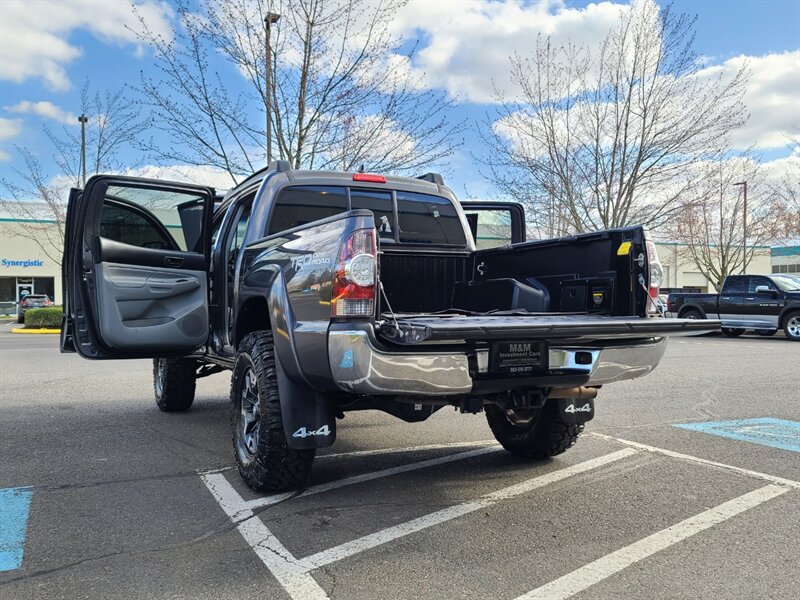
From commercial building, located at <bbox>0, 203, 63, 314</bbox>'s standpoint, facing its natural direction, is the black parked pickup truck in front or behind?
in front

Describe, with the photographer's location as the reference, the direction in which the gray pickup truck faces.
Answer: facing away from the viewer and to the left of the viewer

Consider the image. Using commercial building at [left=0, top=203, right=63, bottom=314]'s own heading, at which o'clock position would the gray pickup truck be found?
The gray pickup truck is roughly at 12 o'clock from the commercial building.

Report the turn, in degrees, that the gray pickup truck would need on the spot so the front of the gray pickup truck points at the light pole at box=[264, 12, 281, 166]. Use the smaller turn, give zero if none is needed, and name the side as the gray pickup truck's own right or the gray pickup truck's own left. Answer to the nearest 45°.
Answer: approximately 45° to the gray pickup truck's own right

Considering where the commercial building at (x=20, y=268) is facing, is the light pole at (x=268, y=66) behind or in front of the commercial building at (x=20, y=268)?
in front

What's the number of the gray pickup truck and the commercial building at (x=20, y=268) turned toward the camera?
1

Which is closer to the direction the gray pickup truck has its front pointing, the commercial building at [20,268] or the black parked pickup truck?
the commercial building

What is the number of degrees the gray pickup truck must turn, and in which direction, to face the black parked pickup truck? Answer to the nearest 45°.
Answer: approximately 90° to its right

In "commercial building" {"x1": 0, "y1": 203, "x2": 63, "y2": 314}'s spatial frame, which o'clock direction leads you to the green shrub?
The green shrub is roughly at 12 o'clock from the commercial building.

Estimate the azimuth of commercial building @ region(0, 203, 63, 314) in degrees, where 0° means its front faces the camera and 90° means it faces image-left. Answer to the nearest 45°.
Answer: approximately 0°

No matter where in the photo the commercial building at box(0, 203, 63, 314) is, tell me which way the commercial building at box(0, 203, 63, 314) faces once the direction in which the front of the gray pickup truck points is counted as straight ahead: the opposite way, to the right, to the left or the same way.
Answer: the opposite way
